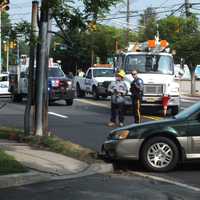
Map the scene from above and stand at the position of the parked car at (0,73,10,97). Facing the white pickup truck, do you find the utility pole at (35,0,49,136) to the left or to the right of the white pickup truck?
right

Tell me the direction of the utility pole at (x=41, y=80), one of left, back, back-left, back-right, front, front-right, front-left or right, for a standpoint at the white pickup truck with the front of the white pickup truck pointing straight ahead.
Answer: front-right

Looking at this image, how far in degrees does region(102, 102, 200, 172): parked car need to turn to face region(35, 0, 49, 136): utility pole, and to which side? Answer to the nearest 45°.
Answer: approximately 45° to its right

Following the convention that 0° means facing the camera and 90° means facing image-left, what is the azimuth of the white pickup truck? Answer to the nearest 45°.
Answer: approximately 315°

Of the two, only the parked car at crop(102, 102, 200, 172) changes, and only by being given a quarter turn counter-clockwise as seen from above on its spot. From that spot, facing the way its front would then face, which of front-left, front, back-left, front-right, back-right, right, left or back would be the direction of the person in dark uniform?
back

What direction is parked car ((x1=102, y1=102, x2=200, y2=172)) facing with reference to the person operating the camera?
facing to the left of the viewer

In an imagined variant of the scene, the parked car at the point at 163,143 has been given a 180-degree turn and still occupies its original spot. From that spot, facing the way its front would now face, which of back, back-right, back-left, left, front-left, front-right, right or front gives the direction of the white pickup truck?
left
